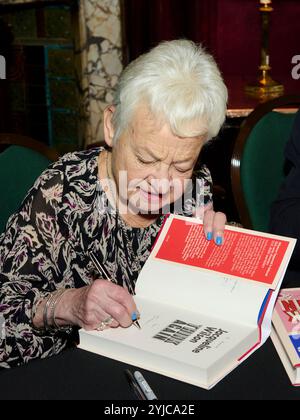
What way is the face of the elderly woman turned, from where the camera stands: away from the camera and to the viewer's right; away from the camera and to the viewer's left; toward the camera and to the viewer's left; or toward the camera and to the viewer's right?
toward the camera and to the viewer's right

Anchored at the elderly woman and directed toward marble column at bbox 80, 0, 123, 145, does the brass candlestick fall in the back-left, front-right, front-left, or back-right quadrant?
front-right

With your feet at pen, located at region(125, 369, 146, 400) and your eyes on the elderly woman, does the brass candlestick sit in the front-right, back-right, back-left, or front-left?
front-right

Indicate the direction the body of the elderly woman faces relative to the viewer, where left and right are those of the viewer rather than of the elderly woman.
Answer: facing the viewer and to the right of the viewer
